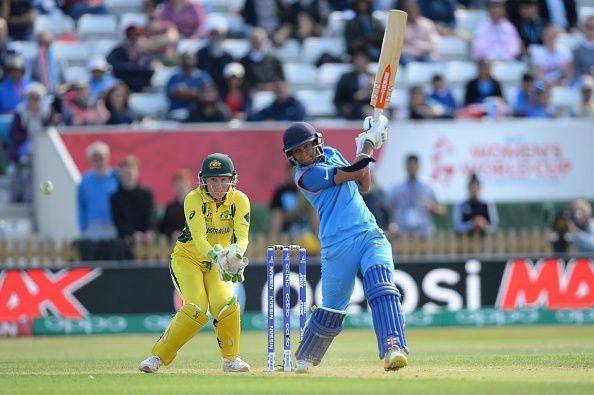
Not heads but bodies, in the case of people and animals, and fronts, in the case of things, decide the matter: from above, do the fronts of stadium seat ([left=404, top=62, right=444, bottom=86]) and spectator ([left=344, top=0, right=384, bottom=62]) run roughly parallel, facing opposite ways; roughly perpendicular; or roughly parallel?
roughly parallel

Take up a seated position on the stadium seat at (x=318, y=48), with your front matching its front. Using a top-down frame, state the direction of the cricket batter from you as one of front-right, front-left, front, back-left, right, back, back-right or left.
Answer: front

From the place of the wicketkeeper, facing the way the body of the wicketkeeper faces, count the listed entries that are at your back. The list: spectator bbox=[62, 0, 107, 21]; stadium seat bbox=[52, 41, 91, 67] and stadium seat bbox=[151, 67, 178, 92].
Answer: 3

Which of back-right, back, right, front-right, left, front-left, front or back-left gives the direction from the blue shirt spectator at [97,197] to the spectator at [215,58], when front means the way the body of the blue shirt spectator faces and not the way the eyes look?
back-left

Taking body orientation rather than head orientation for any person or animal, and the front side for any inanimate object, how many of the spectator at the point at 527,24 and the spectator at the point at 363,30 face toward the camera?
2

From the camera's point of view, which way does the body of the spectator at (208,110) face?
toward the camera

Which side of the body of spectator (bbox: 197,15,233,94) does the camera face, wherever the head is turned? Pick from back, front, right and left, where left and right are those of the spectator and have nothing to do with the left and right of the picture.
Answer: front

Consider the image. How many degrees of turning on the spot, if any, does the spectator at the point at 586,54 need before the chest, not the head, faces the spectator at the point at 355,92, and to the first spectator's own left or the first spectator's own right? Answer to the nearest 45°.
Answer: approximately 45° to the first spectator's own right

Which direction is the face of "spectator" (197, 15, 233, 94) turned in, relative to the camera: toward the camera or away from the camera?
toward the camera

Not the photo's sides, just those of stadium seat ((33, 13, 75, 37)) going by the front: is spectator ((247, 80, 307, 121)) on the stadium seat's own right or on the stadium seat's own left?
on the stadium seat's own left

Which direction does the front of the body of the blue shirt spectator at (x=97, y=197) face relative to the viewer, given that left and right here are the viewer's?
facing the viewer

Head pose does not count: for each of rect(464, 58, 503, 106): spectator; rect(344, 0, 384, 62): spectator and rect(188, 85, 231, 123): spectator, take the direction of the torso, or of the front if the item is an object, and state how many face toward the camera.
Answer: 3

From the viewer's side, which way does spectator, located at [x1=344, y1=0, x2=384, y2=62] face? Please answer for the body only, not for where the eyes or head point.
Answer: toward the camera

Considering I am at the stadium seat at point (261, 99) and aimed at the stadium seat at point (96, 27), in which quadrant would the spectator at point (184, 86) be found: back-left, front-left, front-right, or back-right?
front-left

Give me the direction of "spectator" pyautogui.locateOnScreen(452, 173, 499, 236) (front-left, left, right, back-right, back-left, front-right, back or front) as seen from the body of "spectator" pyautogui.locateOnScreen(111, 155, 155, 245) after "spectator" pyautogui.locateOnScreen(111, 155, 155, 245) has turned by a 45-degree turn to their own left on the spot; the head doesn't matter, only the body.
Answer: front-left

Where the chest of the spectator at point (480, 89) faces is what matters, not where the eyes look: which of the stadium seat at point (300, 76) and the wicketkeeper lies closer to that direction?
the wicketkeeper
